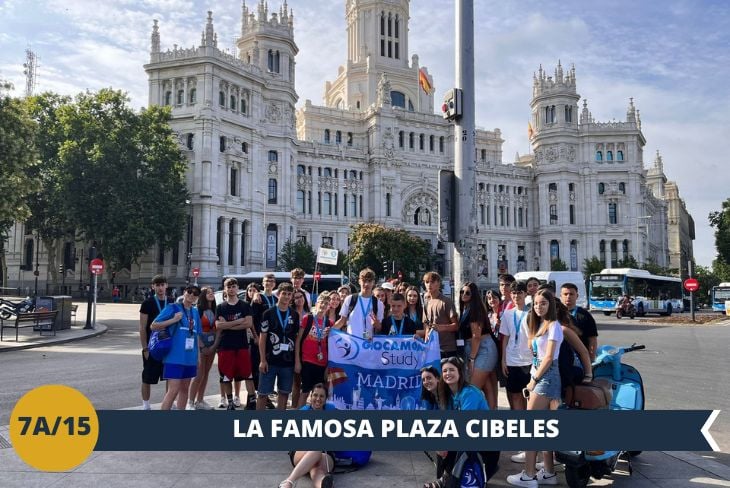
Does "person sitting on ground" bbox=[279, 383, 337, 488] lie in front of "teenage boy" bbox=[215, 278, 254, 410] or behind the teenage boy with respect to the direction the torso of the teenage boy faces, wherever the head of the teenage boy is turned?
in front

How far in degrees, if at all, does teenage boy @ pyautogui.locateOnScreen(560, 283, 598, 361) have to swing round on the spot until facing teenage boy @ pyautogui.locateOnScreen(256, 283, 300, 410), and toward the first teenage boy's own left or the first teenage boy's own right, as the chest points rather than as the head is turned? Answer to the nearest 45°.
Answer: approximately 45° to the first teenage boy's own right

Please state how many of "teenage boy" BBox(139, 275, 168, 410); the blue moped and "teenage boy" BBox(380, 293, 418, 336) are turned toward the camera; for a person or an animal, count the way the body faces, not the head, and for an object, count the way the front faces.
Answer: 2

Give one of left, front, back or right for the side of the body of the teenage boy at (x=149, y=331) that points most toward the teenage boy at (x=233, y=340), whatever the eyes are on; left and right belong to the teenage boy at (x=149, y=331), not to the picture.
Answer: left

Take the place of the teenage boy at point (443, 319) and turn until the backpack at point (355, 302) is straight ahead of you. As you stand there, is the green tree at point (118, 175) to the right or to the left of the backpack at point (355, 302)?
right

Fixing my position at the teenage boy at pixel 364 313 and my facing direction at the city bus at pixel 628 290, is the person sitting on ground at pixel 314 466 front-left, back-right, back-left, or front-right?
back-right

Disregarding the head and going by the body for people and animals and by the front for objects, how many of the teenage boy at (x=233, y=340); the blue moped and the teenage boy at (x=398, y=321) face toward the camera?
2

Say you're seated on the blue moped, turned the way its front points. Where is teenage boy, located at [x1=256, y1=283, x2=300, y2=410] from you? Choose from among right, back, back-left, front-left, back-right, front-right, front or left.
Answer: back-left
